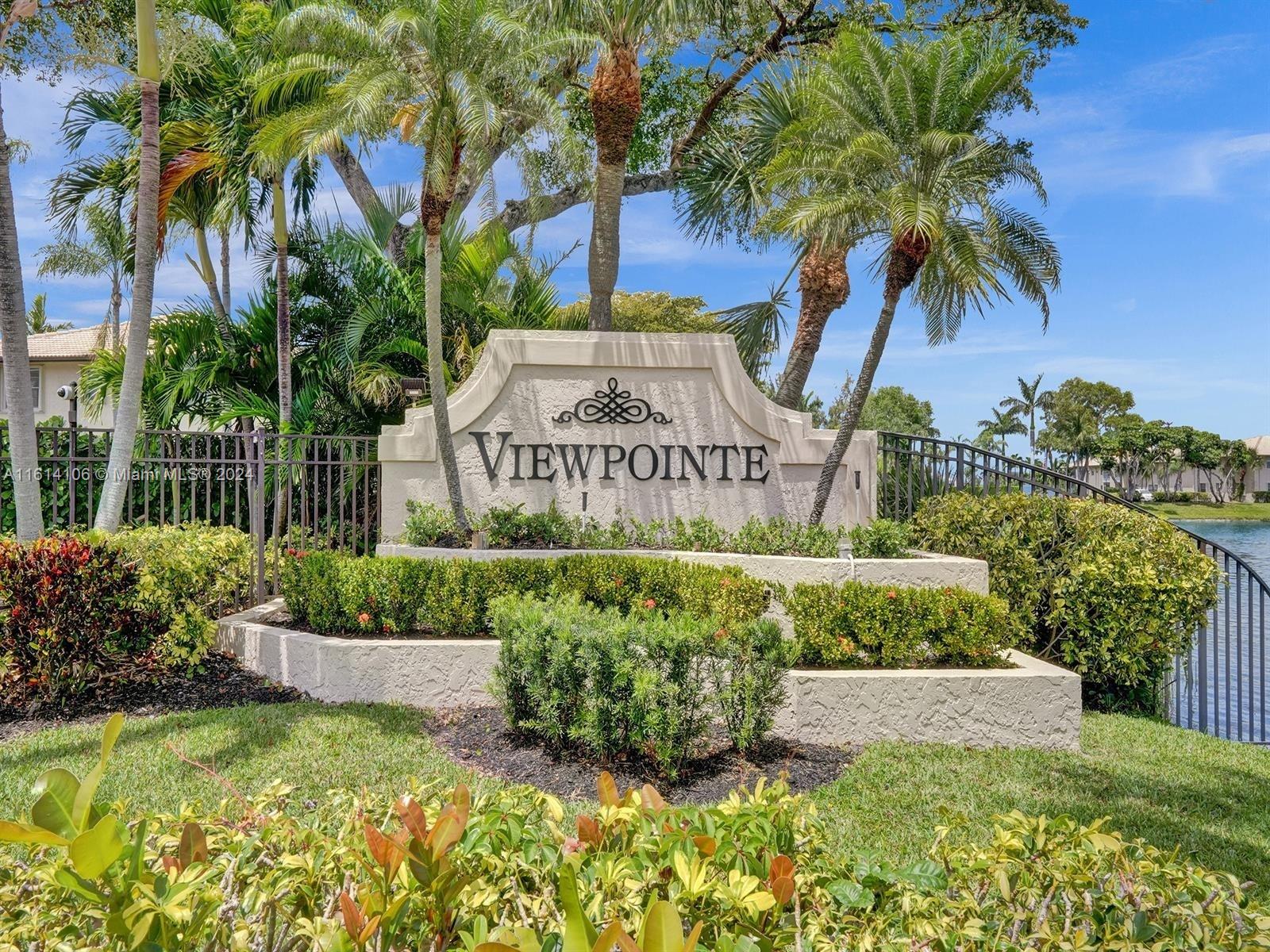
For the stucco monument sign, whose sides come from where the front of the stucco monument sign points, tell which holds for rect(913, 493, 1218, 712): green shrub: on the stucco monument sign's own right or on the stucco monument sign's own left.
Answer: on the stucco monument sign's own left

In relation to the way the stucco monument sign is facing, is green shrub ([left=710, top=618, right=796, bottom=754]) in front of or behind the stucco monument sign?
in front

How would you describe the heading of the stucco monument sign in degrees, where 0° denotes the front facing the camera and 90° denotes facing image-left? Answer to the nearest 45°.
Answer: approximately 0°

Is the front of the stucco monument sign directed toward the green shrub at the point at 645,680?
yes

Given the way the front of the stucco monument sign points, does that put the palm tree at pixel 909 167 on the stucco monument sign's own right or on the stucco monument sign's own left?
on the stucco monument sign's own left

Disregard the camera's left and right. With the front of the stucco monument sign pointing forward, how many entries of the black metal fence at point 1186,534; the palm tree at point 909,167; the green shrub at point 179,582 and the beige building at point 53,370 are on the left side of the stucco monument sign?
2

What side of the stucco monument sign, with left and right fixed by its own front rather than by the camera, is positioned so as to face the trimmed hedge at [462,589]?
front

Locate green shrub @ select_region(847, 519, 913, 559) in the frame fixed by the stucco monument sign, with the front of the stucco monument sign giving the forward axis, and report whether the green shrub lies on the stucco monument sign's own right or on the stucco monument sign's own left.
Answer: on the stucco monument sign's own left

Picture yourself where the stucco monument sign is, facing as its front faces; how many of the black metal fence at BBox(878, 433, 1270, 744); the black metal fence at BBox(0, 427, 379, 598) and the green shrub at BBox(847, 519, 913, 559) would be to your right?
1

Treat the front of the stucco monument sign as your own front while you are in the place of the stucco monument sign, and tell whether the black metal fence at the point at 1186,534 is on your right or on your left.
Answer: on your left

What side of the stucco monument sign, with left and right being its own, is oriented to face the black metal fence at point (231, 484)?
right

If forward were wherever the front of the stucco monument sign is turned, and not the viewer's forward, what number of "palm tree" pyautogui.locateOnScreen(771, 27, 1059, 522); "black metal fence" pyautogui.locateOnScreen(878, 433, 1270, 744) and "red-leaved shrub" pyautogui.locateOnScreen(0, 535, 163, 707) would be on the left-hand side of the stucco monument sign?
2
